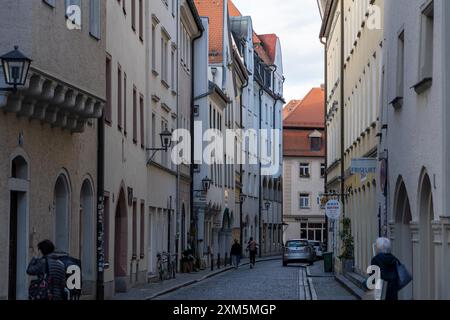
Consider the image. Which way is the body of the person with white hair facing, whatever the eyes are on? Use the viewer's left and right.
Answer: facing away from the viewer

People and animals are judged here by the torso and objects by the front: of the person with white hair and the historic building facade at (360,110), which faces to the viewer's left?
the historic building facade

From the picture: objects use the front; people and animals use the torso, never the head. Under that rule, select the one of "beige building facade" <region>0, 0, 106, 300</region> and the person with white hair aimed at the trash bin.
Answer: the person with white hair

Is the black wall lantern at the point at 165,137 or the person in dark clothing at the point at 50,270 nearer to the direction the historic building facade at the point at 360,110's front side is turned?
the black wall lantern

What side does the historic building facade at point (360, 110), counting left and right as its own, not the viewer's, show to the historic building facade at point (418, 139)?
left

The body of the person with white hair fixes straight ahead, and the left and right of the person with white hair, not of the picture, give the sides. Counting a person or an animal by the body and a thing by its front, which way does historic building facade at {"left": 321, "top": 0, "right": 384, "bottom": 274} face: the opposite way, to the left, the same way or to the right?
to the left

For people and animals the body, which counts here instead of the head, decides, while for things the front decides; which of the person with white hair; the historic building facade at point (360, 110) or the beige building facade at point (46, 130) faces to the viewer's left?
the historic building facade

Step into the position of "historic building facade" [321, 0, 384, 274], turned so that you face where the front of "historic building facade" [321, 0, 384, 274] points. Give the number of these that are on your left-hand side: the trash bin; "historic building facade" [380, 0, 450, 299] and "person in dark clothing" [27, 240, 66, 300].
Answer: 2

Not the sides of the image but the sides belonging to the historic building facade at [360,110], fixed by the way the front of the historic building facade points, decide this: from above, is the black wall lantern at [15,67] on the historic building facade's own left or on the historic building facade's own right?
on the historic building facade's own left

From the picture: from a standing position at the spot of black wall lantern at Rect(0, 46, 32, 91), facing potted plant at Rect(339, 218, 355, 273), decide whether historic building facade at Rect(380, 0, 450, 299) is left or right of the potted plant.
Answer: right

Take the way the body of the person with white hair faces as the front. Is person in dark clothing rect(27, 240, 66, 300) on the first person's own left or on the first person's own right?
on the first person's own left

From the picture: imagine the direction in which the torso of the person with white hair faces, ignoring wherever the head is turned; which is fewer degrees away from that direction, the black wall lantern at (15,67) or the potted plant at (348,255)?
the potted plant

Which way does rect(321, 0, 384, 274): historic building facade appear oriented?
to the viewer's left
